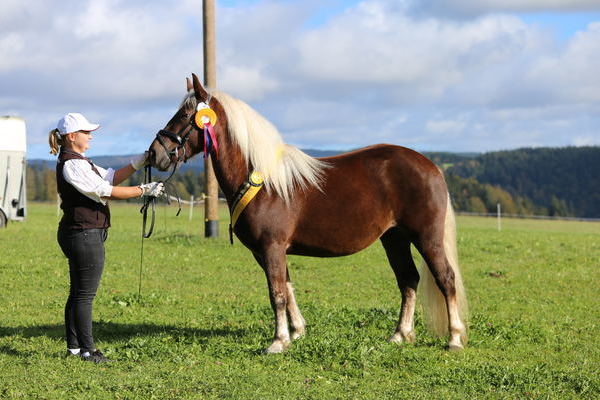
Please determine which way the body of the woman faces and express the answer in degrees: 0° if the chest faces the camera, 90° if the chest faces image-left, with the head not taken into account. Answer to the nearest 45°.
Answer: approximately 270°

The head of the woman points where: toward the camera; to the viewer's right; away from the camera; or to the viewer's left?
to the viewer's right

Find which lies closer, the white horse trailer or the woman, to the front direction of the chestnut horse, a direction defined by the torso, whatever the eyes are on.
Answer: the woman

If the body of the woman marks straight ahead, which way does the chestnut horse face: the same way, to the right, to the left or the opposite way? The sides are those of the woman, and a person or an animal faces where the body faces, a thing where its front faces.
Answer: the opposite way

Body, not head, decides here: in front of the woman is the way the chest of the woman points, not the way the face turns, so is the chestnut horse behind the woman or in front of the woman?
in front

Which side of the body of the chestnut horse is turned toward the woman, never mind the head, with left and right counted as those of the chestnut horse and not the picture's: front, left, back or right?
front

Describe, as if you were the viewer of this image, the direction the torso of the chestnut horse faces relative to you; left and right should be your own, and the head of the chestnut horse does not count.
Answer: facing to the left of the viewer
